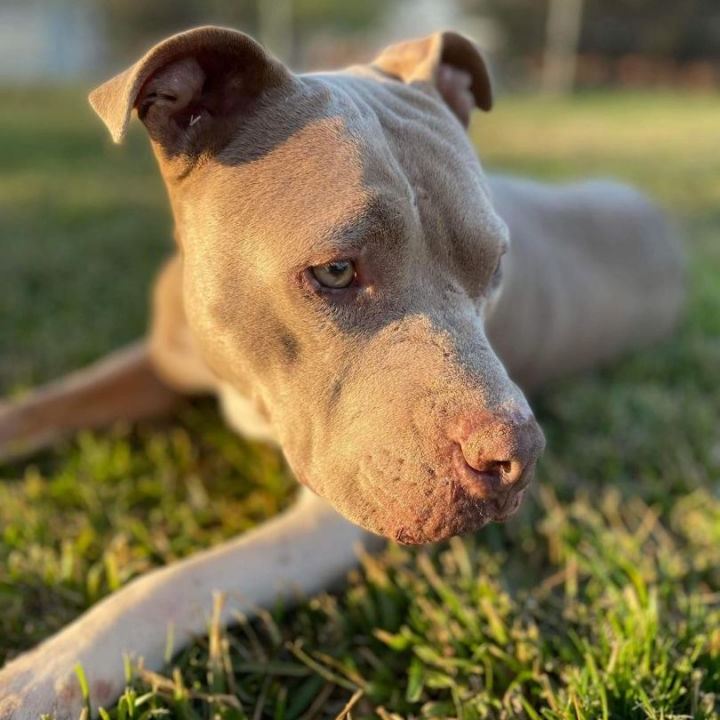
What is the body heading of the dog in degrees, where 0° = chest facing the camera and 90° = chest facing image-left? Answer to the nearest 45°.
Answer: approximately 45°
